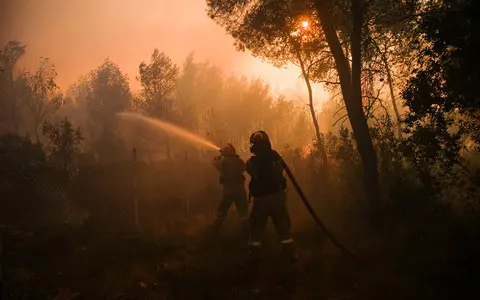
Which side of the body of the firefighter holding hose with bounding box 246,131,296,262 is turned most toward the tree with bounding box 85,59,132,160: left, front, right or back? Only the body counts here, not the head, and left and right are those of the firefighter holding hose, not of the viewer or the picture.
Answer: front

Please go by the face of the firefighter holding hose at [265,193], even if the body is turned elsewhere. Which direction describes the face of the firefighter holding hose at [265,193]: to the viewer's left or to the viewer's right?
to the viewer's left

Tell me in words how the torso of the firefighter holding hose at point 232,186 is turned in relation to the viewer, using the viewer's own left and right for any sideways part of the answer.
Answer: facing away from the viewer and to the left of the viewer

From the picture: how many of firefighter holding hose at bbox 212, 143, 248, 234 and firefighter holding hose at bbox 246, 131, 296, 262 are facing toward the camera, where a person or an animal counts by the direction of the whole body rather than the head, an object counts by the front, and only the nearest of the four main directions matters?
0

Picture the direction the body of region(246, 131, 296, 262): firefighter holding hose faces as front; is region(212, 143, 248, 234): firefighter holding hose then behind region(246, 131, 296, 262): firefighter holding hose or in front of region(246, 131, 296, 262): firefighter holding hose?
in front

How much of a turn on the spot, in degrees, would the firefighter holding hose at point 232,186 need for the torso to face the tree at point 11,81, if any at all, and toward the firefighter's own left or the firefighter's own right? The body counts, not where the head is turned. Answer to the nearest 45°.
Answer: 0° — they already face it

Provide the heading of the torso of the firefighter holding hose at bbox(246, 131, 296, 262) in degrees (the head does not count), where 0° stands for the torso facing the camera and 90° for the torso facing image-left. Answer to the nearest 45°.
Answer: approximately 135°

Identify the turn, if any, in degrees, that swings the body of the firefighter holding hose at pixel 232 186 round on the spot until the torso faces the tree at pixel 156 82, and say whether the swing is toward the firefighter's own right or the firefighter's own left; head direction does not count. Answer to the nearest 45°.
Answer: approximately 45° to the firefighter's own right

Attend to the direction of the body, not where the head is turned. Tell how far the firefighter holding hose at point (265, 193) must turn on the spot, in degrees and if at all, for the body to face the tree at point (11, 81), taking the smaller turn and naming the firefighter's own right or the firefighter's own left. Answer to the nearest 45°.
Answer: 0° — they already face it

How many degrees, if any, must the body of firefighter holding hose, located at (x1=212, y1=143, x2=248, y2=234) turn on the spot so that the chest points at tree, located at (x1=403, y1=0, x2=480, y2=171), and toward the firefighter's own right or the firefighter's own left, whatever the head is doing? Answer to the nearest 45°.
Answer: approximately 180°

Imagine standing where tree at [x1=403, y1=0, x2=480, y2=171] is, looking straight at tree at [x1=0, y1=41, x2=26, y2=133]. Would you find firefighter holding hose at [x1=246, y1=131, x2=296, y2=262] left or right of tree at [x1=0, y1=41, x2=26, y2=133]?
left

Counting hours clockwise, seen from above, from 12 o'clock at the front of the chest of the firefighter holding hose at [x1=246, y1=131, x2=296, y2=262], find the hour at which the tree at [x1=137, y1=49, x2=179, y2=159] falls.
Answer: The tree is roughly at 1 o'clock from the firefighter holding hose.
